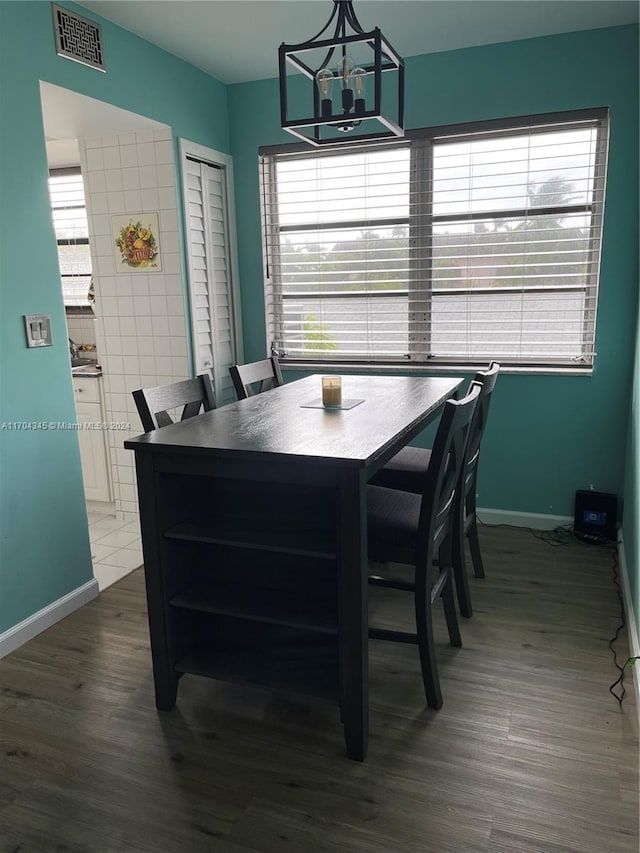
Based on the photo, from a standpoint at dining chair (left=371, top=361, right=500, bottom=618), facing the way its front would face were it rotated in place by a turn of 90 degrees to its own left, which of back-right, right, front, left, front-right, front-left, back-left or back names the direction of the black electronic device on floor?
back-left

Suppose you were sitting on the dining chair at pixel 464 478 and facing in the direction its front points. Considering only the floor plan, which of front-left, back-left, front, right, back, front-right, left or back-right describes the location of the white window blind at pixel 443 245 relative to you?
right

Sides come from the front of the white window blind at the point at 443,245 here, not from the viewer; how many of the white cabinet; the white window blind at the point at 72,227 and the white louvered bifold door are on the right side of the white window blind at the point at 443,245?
3

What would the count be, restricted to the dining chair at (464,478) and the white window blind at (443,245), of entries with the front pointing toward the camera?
1

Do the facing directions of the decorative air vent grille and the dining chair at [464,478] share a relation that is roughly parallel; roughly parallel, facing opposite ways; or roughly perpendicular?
roughly parallel, facing opposite ways

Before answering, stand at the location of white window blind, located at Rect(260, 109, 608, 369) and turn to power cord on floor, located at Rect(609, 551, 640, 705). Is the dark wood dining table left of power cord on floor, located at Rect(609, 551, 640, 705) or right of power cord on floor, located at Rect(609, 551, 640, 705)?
right

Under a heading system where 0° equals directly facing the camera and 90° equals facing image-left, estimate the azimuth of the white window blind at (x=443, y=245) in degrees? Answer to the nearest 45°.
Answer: approximately 0°

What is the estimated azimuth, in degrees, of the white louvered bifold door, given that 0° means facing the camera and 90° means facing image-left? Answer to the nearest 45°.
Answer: approximately 315°

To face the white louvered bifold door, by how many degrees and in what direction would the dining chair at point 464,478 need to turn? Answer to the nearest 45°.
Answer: approximately 45° to its right

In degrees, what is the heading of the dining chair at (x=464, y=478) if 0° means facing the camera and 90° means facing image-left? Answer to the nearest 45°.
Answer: approximately 90°

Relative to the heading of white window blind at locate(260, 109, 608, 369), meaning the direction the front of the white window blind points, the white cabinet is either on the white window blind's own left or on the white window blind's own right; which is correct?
on the white window blind's own right

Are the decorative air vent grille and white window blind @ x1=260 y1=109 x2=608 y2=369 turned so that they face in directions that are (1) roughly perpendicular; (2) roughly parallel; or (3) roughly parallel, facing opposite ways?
roughly perpendicular

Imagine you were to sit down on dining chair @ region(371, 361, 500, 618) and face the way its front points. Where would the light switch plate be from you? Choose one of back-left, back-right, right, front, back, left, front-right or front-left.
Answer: front

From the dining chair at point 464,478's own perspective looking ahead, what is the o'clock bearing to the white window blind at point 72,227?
The white window blind is roughly at 1 o'clock from the dining chair.
